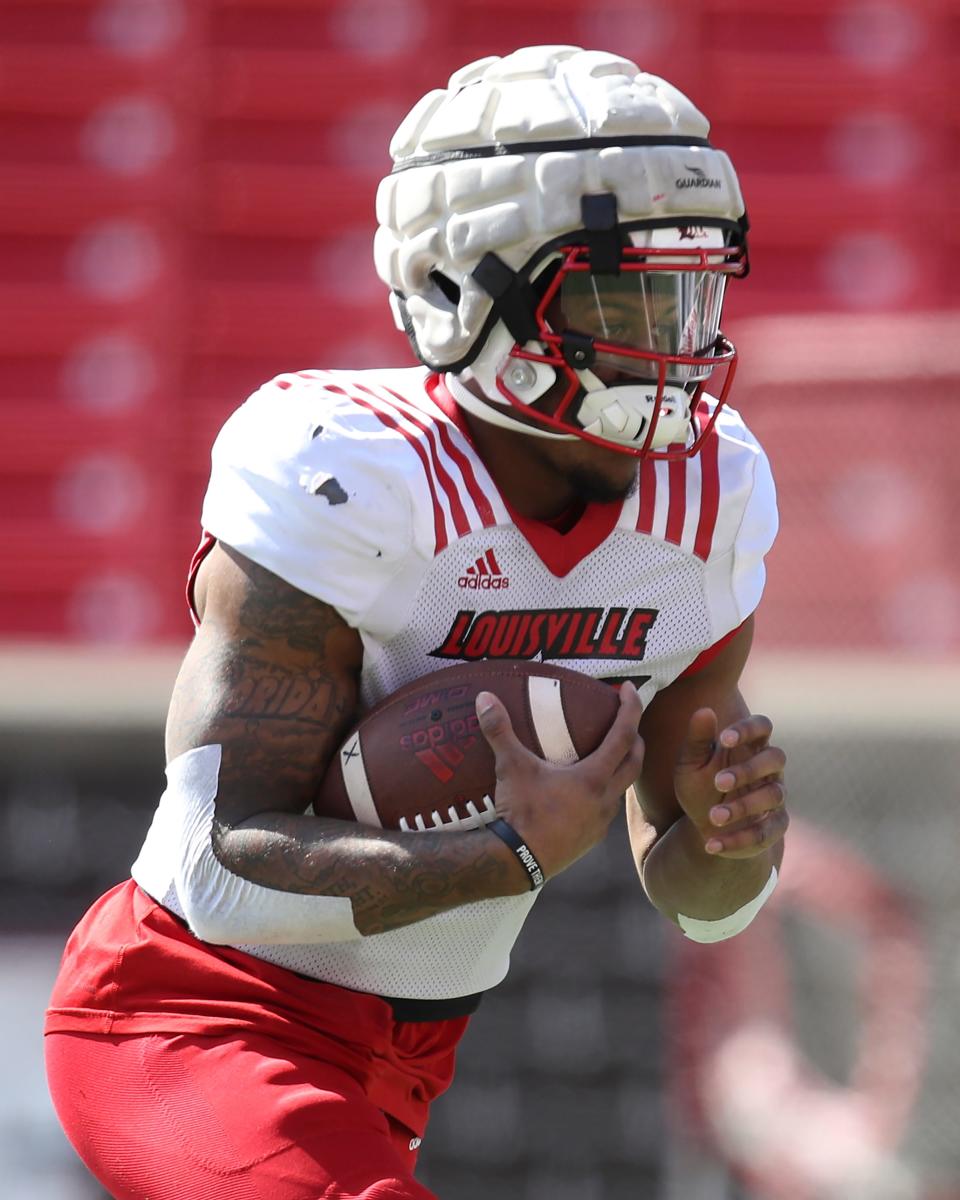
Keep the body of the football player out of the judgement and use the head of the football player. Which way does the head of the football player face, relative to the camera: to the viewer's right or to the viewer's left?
to the viewer's right

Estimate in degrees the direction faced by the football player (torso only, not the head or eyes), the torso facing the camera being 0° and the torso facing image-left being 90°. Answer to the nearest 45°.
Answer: approximately 315°
